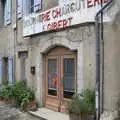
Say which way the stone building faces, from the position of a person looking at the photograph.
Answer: facing the viewer and to the left of the viewer
